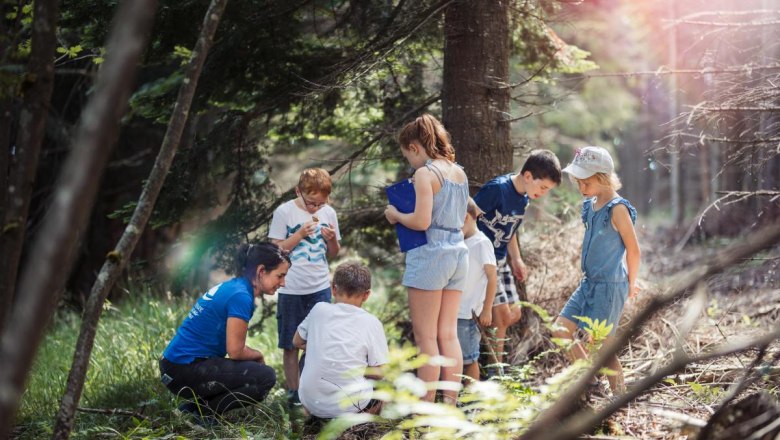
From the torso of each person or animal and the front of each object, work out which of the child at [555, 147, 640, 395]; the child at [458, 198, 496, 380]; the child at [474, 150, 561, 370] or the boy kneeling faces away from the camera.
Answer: the boy kneeling

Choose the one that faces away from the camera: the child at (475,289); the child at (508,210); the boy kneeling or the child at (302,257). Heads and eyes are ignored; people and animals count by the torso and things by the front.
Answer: the boy kneeling

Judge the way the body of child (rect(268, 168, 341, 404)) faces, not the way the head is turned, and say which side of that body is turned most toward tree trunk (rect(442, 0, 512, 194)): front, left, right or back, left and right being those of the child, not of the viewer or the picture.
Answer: left

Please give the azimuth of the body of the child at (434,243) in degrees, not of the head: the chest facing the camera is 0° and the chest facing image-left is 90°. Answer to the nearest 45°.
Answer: approximately 135°

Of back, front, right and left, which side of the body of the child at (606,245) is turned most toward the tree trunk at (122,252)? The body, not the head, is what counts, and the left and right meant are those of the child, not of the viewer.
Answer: front

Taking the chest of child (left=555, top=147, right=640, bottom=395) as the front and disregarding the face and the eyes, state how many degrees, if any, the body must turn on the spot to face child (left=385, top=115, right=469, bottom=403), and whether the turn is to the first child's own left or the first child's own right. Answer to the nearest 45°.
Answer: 0° — they already face them

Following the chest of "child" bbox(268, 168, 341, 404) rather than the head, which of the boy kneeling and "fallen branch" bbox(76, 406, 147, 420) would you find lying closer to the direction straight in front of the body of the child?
the boy kneeling

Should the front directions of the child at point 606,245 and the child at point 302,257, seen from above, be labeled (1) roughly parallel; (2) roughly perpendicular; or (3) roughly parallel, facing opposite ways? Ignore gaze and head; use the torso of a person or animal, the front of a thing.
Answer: roughly perpendicular

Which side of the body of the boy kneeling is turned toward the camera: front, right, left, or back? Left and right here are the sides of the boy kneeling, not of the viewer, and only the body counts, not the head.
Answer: back

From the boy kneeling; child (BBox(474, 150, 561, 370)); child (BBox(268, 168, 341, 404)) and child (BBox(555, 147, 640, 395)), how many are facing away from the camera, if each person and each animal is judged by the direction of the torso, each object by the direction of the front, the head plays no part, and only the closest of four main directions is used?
1

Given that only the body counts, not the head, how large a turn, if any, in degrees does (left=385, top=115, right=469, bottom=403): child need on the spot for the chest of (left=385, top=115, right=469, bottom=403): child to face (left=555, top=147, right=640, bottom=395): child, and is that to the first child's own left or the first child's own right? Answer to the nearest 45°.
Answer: approximately 135° to the first child's own right

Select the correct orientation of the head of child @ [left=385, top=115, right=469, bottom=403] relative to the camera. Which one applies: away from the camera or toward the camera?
away from the camera

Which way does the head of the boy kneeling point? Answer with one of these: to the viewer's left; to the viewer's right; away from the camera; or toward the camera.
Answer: away from the camera
